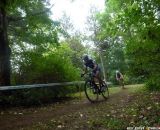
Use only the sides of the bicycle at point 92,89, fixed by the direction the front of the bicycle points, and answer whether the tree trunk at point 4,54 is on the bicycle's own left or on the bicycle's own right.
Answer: on the bicycle's own right

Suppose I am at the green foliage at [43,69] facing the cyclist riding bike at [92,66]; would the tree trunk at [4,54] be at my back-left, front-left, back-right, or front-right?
back-right

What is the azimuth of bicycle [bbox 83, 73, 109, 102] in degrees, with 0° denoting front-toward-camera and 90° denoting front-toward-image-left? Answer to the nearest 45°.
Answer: approximately 45°

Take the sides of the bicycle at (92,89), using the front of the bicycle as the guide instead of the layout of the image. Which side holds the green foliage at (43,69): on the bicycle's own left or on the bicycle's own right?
on the bicycle's own right
